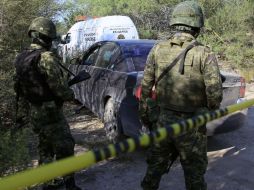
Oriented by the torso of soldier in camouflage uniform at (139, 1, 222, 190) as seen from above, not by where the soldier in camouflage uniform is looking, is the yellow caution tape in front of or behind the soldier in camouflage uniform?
behind

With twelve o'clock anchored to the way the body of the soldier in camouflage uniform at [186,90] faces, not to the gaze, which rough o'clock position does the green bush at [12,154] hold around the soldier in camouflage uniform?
The green bush is roughly at 9 o'clock from the soldier in camouflage uniform.

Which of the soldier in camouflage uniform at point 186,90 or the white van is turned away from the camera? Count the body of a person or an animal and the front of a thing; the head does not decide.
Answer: the soldier in camouflage uniform

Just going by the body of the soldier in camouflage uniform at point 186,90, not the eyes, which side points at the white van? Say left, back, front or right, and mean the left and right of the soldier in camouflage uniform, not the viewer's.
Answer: front

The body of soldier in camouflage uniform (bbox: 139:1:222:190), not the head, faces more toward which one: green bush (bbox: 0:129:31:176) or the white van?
the white van

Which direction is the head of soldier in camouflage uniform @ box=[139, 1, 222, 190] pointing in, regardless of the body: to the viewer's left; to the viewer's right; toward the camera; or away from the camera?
away from the camera

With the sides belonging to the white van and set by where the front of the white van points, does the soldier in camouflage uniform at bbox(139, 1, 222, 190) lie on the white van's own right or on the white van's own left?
on the white van's own left

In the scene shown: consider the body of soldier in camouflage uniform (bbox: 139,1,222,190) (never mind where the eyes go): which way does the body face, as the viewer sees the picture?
away from the camera

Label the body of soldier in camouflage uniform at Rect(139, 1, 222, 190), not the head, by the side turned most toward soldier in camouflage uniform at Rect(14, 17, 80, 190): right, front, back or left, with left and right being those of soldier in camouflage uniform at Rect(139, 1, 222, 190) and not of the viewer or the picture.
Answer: left
